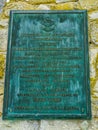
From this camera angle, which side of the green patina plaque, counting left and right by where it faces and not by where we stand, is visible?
front
